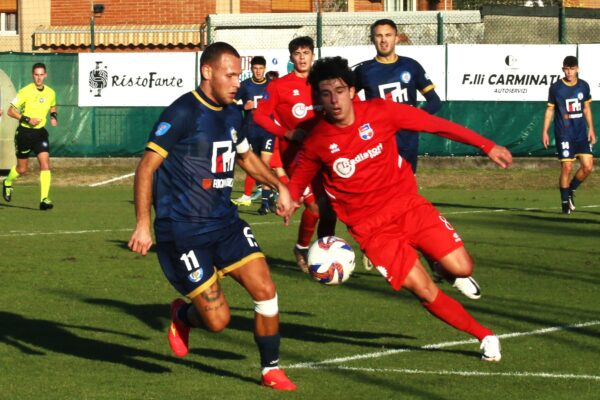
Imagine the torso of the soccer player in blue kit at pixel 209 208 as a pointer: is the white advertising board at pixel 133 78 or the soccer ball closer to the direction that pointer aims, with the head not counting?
the soccer ball

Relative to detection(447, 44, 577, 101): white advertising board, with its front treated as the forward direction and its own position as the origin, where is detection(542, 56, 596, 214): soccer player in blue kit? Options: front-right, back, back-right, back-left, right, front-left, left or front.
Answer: front

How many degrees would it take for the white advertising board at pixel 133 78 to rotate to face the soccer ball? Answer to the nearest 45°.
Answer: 0° — it already faces it

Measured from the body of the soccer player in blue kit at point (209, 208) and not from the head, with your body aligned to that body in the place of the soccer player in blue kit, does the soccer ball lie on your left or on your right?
on your left

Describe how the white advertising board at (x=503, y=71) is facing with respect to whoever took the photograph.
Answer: facing the viewer

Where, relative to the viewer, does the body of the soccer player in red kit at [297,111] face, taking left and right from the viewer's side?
facing the viewer and to the right of the viewer

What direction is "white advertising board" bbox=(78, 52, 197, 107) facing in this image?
toward the camera

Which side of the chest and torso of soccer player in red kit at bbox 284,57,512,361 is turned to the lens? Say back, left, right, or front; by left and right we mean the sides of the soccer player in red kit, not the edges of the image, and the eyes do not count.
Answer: front

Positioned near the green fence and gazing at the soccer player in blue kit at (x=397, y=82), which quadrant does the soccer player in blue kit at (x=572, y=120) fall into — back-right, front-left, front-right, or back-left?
front-left

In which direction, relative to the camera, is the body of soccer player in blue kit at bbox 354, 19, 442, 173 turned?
toward the camera

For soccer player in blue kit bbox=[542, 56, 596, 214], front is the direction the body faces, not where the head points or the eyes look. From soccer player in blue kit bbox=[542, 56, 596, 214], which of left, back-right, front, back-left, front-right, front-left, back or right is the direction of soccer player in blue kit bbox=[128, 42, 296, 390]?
front
